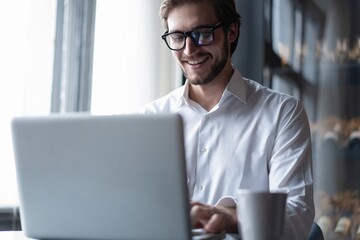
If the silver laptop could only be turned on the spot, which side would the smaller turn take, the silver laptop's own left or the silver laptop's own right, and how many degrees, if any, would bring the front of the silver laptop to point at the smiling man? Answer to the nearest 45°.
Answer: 0° — it already faces them

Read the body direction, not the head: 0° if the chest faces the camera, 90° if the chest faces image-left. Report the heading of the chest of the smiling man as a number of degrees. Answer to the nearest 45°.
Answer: approximately 45°

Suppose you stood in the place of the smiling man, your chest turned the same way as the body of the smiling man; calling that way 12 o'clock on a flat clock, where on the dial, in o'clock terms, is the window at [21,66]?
The window is roughly at 2 o'clock from the smiling man.

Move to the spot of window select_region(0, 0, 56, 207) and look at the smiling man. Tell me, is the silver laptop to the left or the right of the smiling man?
right

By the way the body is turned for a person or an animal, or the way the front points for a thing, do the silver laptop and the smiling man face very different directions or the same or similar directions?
very different directions

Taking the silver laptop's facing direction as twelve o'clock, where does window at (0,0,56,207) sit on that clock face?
The window is roughly at 10 o'clock from the silver laptop.

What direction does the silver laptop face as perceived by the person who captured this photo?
facing away from the viewer and to the right of the viewer

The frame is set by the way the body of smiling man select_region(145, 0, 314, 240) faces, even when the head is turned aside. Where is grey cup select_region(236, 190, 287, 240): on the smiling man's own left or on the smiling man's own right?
on the smiling man's own left
